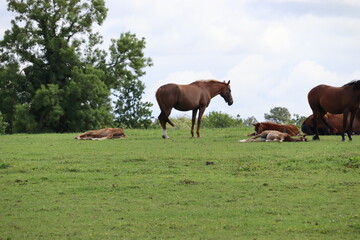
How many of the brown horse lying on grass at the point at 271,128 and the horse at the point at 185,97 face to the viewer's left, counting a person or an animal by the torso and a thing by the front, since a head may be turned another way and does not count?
1

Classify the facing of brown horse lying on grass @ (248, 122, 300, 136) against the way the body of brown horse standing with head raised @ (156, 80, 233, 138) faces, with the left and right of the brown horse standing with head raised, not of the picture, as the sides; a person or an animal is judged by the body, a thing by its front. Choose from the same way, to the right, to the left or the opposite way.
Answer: the opposite way

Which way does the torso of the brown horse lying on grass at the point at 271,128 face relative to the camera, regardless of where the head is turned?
to the viewer's left

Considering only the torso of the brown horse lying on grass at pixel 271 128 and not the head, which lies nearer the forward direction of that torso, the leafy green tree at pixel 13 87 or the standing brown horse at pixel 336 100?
the leafy green tree

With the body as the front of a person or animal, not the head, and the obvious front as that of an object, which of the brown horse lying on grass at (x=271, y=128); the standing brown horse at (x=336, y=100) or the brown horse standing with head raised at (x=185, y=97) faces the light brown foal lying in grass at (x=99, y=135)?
the brown horse lying on grass

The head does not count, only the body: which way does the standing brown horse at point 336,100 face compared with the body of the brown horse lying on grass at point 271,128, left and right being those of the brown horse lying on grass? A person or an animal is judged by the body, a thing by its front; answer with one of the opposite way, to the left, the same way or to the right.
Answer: the opposite way

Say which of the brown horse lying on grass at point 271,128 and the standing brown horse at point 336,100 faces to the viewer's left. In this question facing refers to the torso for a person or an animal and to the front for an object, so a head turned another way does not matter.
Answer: the brown horse lying on grass

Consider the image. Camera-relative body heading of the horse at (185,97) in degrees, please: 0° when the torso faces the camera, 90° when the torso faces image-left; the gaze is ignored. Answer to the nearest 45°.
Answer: approximately 270°

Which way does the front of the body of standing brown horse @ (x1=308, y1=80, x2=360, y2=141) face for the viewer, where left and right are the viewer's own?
facing to the right of the viewer
